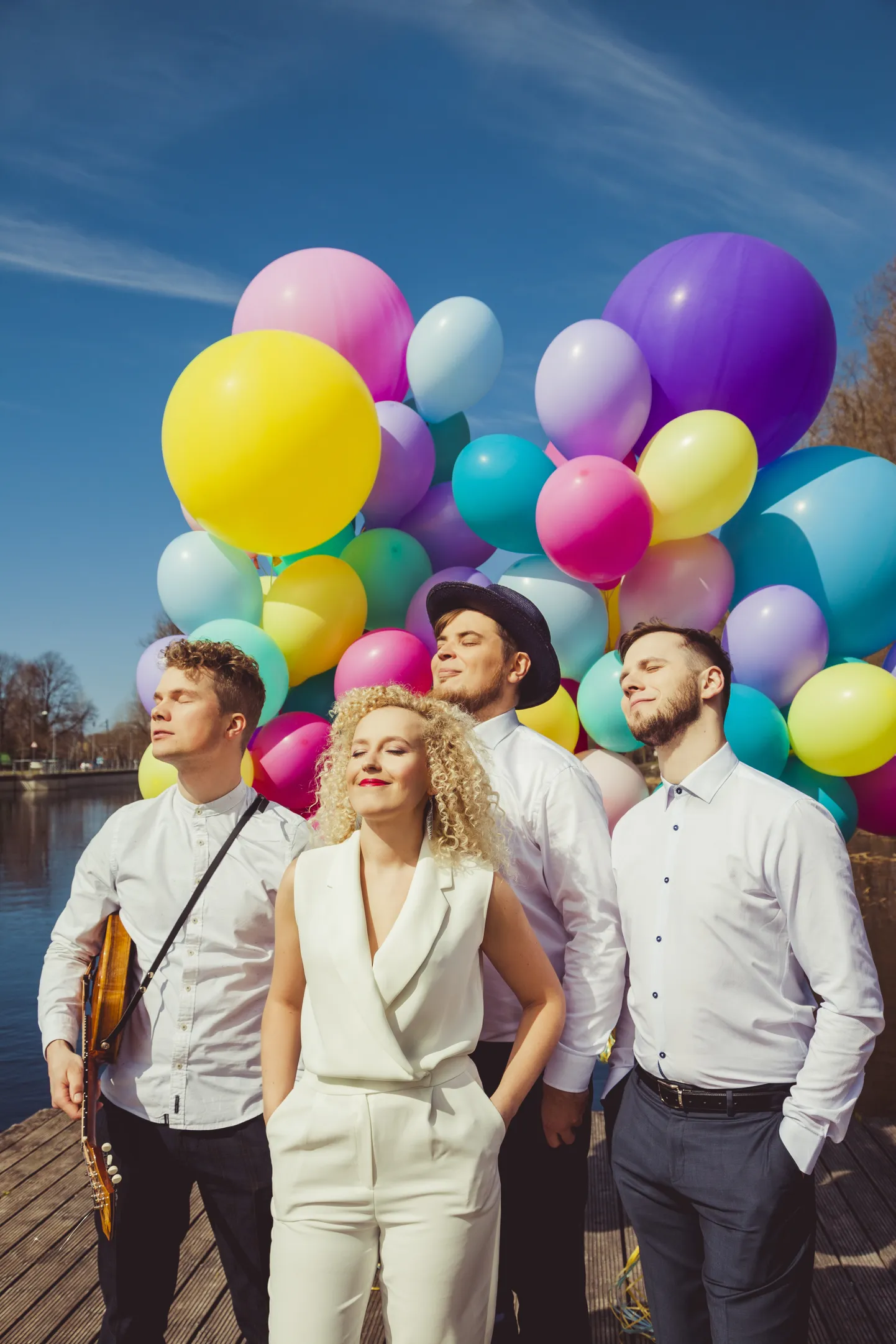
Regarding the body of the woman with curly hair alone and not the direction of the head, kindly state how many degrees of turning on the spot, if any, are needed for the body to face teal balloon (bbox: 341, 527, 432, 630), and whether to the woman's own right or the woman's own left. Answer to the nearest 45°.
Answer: approximately 180°

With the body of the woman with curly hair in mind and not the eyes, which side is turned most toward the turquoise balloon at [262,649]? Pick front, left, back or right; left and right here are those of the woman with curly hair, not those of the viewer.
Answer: back

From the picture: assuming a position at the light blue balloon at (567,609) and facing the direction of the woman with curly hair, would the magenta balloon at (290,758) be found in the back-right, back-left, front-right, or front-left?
front-right

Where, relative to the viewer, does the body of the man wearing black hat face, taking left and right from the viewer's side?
facing the viewer and to the left of the viewer

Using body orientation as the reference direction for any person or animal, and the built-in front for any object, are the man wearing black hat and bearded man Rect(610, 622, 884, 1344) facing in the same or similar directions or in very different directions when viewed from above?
same or similar directions

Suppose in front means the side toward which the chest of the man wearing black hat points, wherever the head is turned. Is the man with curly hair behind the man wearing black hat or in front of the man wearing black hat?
in front

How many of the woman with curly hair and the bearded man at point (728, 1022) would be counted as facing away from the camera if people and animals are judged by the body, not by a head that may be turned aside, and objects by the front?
0

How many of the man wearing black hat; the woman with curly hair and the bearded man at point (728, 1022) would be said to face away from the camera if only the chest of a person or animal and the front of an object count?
0

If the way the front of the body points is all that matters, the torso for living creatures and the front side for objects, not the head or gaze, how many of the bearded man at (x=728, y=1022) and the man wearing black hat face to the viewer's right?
0

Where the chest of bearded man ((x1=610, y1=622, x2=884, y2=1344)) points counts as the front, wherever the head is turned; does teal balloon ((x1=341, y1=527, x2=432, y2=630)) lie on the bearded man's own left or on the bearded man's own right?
on the bearded man's own right

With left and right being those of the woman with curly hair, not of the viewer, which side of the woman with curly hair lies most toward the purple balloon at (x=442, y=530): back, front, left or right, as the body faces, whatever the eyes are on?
back

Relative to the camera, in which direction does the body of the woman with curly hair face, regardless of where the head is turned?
toward the camera

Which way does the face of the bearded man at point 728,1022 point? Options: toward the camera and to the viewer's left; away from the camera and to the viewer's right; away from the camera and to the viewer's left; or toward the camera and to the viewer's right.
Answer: toward the camera and to the viewer's left

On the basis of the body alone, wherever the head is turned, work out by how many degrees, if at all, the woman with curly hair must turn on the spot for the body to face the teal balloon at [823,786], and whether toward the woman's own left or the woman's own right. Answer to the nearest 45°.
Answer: approximately 135° to the woman's own left

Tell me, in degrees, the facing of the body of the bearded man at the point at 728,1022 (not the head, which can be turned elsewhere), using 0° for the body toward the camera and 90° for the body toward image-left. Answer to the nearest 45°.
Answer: approximately 45°
